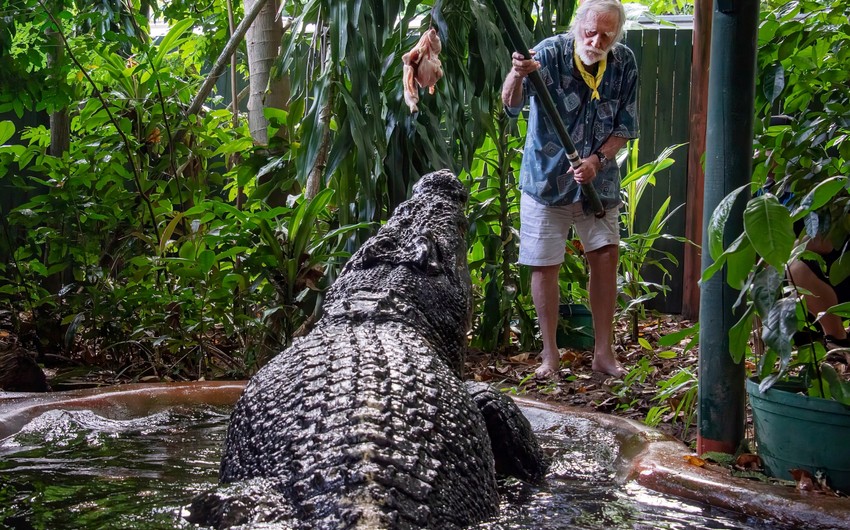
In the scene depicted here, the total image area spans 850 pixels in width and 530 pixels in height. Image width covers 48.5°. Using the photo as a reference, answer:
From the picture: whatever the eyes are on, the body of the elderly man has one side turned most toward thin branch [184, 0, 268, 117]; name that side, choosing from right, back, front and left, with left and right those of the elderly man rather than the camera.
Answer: right

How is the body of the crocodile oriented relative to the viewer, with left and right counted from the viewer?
facing away from the viewer

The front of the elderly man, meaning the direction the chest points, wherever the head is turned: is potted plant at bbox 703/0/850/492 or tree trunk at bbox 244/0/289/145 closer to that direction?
the potted plant

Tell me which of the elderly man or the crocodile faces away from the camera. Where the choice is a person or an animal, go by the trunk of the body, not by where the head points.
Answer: the crocodile

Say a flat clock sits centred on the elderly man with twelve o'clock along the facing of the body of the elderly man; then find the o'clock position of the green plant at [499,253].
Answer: The green plant is roughly at 5 o'clock from the elderly man.

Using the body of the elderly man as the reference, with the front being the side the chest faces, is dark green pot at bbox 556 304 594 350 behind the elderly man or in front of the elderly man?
behind

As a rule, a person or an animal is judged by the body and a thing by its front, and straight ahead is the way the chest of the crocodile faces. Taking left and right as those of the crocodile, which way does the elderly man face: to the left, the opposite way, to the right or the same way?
the opposite way

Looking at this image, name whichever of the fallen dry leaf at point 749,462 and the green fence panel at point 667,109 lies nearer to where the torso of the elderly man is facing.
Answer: the fallen dry leaf

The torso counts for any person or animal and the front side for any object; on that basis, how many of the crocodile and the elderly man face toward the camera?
1

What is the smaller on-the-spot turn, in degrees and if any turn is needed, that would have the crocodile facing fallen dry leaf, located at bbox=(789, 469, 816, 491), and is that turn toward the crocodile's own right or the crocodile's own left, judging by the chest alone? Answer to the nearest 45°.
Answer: approximately 90° to the crocodile's own right
